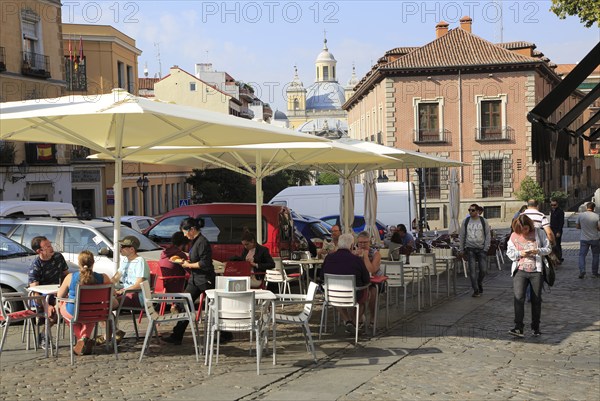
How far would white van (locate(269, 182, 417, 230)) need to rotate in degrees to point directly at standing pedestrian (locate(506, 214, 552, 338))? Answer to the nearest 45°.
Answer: approximately 90° to its left

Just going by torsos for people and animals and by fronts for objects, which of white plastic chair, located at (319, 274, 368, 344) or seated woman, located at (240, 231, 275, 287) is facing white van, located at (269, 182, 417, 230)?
the white plastic chair

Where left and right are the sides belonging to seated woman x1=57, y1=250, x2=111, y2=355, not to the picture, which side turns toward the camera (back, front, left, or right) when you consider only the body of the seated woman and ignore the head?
back

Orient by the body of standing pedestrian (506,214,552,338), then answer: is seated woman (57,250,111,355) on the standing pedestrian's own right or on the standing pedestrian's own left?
on the standing pedestrian's own right

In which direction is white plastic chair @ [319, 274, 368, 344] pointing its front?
away from the camera

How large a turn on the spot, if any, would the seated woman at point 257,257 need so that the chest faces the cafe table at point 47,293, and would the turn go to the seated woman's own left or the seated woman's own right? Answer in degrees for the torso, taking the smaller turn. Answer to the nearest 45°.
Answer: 0° — they already face it

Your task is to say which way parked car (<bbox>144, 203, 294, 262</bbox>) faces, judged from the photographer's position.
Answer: facing to the left of the viewer

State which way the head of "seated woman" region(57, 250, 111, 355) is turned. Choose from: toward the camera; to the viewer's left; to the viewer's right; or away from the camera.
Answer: away from the camera

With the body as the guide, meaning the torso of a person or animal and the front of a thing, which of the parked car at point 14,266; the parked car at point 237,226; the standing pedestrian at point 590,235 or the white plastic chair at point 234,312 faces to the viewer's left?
the parked car at point 237,226

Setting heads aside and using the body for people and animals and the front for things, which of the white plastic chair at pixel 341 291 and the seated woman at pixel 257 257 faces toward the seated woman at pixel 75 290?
the seated woman at pixel 257 257

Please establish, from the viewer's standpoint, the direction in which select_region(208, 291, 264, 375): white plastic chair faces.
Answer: facing away from the viewer

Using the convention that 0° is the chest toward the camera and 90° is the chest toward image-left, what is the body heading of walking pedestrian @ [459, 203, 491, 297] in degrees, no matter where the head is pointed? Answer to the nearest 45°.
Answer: approximately 0°
